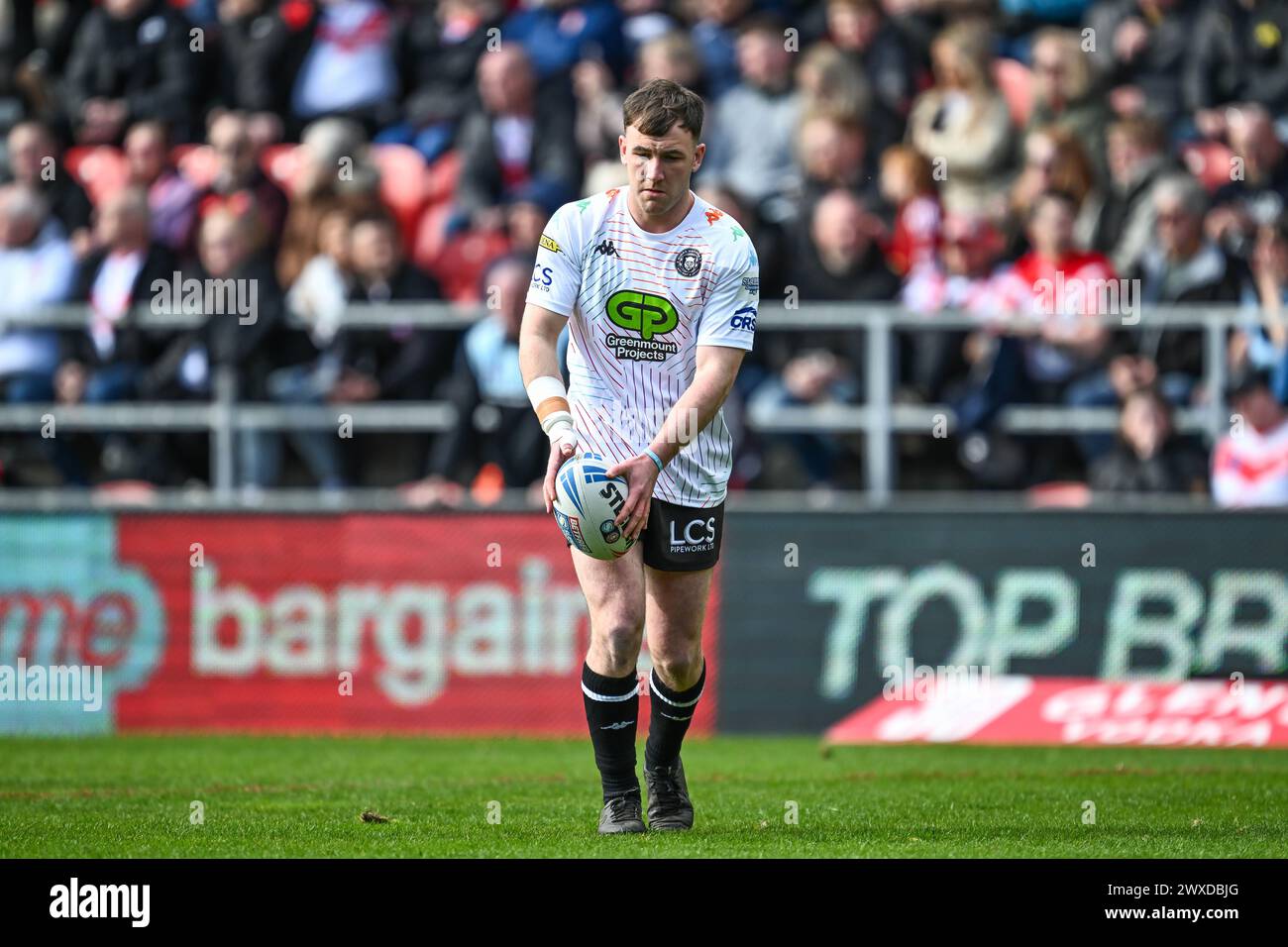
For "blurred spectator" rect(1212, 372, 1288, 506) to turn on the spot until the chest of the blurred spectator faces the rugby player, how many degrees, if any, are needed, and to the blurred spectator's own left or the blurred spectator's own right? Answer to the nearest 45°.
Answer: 0° — they already face them

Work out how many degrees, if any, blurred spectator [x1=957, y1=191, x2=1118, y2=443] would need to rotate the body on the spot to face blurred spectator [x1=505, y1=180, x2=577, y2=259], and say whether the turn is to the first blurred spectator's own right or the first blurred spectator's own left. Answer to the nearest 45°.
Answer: approximately 45° to the first blurred spectator's own right

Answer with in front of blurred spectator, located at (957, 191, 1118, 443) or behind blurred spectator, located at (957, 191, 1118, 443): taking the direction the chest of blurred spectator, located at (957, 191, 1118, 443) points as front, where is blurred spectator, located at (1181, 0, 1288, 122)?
behind

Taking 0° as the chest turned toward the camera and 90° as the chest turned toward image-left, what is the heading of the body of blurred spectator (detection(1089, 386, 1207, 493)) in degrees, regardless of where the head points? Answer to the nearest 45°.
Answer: approximately 0°

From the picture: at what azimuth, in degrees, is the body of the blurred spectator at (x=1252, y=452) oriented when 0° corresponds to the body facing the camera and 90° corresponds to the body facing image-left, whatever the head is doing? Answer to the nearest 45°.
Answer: approximately 0°
